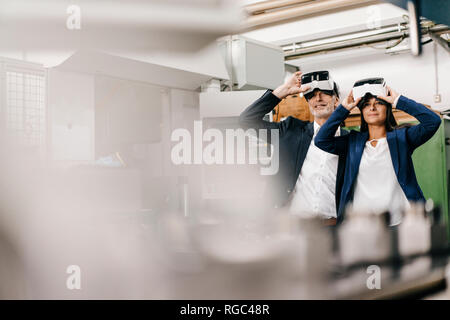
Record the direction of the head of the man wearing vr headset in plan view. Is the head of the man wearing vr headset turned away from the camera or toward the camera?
toward the camera

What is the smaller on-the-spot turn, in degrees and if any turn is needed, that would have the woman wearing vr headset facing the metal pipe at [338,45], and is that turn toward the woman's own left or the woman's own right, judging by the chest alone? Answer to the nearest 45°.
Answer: approximately 180°

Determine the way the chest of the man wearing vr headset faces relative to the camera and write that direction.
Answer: toward the camera

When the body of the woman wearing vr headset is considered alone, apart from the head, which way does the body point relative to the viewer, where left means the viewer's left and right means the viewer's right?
facing the viewer

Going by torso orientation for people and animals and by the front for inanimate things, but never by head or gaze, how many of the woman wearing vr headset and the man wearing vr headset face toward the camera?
2

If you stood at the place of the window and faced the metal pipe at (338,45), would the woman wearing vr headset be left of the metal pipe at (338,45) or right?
right

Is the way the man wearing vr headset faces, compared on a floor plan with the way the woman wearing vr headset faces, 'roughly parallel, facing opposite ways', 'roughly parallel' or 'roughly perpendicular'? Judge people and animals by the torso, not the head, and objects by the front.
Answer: roughly parallel

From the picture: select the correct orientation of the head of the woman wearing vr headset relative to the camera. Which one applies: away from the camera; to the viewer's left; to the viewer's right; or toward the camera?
toward the camera
